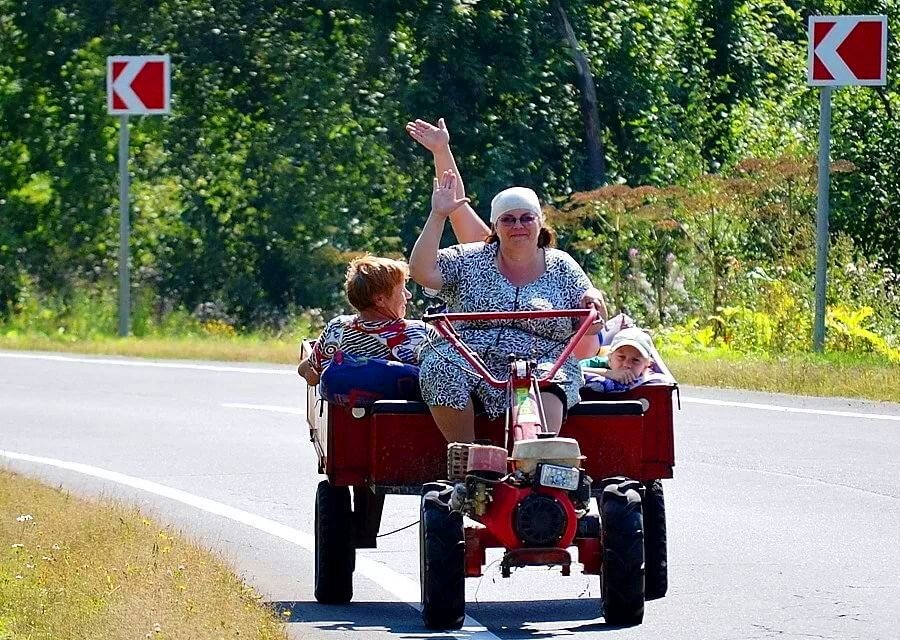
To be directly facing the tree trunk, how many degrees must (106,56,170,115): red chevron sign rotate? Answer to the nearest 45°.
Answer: approximately 90° to its left

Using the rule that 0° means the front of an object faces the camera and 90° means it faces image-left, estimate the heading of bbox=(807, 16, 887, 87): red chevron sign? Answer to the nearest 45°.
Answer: approximately 0°

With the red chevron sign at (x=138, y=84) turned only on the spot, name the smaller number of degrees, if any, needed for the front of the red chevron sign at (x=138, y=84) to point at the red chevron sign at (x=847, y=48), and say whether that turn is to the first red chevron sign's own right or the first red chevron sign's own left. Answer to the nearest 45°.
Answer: approximately 45° to the first red chevron sign's own left

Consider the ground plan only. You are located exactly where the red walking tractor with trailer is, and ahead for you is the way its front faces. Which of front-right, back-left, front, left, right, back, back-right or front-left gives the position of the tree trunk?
back

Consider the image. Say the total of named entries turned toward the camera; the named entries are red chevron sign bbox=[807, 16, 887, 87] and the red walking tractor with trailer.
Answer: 2

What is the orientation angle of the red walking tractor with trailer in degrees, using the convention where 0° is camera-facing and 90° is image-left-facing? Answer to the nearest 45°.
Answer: approximately 0°

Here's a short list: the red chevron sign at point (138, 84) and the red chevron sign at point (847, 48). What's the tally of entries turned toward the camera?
2
